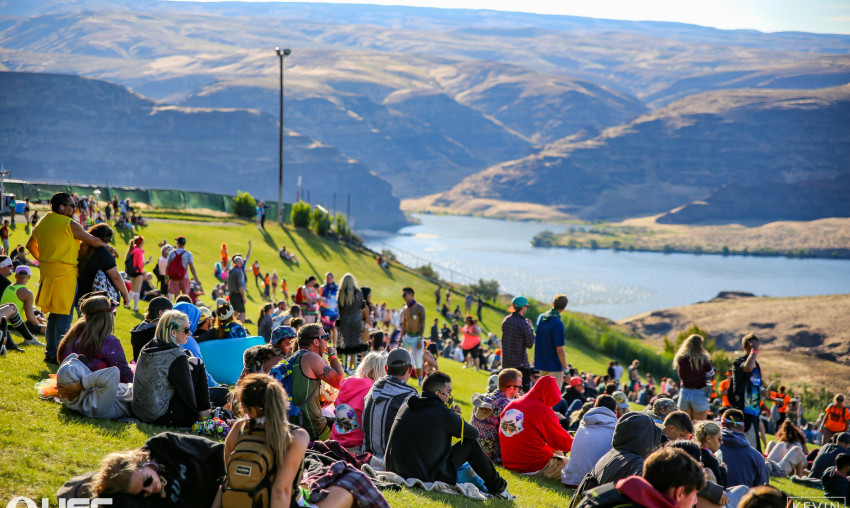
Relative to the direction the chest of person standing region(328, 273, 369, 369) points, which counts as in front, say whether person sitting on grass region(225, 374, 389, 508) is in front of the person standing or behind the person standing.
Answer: behind

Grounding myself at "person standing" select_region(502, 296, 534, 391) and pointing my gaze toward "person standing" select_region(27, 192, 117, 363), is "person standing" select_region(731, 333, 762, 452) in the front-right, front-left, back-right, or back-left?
back-left

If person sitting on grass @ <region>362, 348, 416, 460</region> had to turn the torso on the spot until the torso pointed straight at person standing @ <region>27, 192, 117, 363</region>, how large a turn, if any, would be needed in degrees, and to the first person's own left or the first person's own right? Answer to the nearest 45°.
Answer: approximately 90° to the first person's own left

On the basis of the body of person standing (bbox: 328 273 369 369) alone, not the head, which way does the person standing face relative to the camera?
away from the camera

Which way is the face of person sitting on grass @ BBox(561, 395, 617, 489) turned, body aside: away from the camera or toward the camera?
away from the camera

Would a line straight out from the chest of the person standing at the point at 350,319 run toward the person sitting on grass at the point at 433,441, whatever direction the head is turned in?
no

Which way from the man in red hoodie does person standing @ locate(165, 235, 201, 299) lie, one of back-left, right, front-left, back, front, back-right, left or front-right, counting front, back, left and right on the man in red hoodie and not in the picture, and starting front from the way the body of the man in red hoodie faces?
left

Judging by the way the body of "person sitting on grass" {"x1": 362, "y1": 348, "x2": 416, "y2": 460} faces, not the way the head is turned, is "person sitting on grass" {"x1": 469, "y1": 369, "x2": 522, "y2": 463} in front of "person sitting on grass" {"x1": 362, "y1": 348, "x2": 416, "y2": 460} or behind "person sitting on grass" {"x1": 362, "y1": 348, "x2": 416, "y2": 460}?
in front

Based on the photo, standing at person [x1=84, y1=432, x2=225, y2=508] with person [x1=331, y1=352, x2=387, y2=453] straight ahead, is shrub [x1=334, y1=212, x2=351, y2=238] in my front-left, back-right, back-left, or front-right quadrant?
front-left

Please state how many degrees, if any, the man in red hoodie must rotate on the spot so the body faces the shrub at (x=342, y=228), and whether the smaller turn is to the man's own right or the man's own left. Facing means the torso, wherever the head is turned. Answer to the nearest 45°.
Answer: approximately 45° to the man's own left

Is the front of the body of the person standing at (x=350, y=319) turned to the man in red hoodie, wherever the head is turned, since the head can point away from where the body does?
no

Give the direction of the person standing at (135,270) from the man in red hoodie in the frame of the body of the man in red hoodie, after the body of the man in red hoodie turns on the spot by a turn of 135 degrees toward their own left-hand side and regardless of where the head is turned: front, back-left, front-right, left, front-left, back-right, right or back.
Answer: front-right

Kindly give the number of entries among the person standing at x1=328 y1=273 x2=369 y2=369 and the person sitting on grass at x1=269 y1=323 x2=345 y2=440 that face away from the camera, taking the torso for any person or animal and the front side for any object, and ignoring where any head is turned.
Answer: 1
